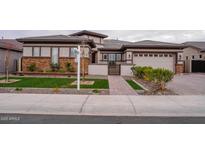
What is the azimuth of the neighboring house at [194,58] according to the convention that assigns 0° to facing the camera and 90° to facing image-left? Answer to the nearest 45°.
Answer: approximately 0°

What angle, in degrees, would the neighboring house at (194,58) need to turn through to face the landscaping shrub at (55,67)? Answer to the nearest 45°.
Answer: approximately 45° to its right

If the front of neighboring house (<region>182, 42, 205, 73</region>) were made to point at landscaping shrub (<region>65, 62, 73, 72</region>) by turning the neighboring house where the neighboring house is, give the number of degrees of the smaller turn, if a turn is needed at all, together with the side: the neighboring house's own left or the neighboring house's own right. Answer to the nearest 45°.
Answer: approximately 45° to the neighboring house's own right

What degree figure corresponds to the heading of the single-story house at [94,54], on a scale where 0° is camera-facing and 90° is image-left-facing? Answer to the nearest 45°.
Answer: approximately 0°

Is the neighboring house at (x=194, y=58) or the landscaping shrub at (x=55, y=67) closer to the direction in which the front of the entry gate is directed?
the landscaping shrub

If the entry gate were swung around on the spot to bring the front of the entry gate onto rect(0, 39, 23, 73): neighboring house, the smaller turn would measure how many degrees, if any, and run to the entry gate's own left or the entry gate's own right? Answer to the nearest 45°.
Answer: approximately 90° to the entry gate's own right
